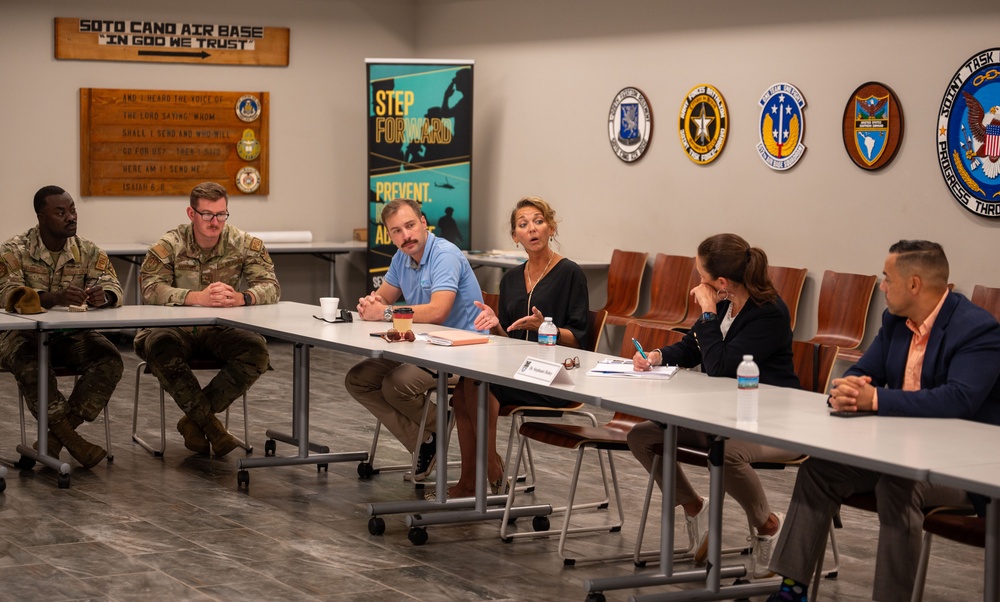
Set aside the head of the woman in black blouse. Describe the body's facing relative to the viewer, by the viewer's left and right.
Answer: facing the viewer and to the left of the viewer

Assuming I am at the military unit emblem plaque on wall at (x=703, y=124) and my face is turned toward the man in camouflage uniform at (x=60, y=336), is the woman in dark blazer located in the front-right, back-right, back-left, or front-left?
front-left

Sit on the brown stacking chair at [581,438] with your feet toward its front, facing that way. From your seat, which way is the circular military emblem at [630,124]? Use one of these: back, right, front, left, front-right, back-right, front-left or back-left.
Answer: back-right

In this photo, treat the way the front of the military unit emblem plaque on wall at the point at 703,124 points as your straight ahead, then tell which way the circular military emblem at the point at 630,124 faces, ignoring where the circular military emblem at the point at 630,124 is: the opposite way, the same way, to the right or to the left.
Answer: the same way

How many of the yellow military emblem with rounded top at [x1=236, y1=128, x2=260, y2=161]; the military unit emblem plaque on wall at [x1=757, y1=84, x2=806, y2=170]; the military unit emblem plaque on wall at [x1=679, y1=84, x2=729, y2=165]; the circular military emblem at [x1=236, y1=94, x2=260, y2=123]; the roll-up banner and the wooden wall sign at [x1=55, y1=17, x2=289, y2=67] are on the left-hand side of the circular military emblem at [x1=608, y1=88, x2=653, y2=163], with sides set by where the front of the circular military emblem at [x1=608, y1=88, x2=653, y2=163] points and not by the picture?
2

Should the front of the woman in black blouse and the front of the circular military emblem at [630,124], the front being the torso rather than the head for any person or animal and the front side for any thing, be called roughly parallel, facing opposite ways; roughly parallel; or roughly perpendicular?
roughly parallel

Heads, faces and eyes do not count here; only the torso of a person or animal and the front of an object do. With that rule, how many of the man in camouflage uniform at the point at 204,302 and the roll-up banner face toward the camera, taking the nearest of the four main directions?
2

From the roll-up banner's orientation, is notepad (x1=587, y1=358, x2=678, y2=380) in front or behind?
in front

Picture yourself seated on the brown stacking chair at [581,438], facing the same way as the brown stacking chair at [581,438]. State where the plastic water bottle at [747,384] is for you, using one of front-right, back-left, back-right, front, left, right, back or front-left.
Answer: left

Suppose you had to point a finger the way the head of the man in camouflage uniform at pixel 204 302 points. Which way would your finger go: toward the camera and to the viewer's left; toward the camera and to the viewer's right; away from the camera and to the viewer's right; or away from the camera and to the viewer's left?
toward the camera and to the viewer's right

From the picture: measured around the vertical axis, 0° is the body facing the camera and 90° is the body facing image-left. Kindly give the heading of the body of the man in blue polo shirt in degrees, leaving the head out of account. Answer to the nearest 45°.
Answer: approximately 45°

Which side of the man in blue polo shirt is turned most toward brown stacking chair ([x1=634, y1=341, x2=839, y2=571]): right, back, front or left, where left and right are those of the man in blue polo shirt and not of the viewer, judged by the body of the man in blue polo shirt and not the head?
left

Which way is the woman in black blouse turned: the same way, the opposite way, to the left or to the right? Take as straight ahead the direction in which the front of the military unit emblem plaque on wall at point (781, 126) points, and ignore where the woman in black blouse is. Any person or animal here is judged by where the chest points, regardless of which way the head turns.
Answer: the same way

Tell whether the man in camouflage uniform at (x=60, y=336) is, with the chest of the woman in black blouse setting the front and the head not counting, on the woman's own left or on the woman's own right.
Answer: on the woman's own right

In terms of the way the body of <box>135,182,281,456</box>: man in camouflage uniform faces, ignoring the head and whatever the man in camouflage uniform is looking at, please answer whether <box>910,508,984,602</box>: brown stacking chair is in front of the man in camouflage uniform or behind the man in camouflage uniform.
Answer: in front

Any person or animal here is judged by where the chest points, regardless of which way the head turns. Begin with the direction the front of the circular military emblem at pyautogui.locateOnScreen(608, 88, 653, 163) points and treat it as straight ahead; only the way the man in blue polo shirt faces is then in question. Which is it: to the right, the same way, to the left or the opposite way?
the same way

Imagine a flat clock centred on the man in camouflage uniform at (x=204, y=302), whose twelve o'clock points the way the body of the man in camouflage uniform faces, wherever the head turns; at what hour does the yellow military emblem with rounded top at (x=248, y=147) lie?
The yellow military emblem with rounded top is roughly at 6 o'clock from the man in camouflage uniform.

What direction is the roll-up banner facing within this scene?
toward the camera

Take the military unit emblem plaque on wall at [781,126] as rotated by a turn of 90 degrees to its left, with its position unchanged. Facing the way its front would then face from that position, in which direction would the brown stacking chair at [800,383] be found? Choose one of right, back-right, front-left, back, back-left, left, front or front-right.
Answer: front-right
